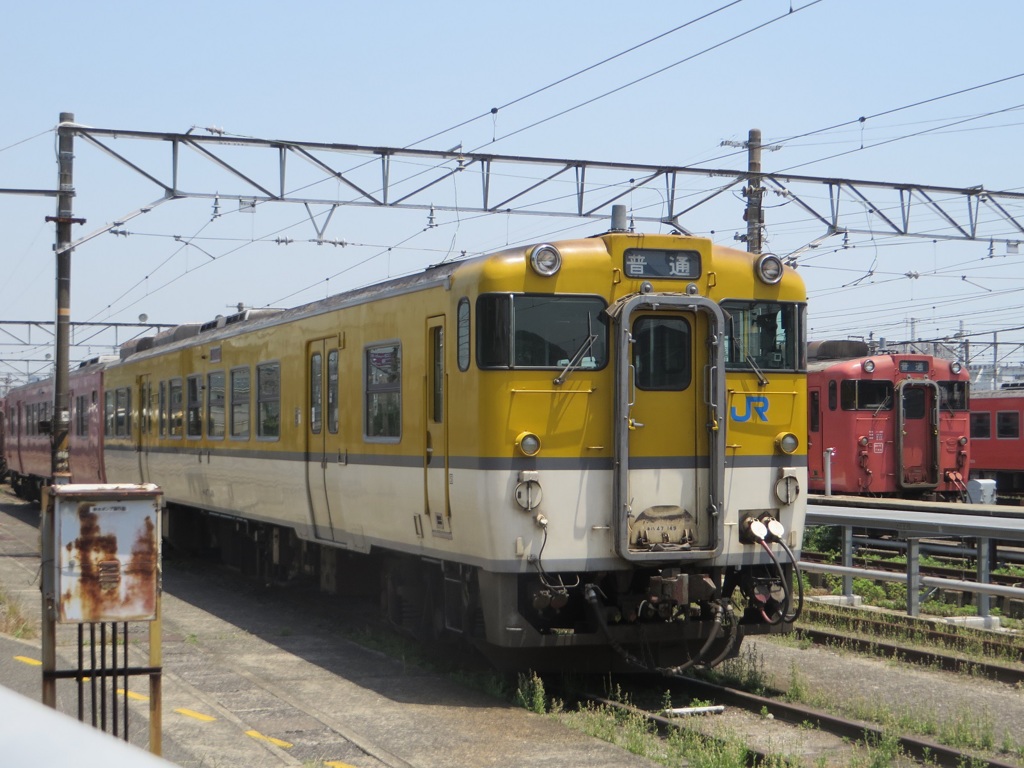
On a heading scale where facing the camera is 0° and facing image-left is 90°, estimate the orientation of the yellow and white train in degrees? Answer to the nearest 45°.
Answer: approximately 315°

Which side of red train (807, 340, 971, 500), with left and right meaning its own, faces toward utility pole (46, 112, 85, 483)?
right

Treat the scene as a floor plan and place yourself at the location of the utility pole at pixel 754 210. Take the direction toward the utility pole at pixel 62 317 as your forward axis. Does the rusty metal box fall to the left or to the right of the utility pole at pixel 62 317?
left

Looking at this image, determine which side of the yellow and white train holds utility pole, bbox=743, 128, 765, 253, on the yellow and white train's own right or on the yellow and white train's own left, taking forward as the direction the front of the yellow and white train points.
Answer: on the yellow and white train's own left

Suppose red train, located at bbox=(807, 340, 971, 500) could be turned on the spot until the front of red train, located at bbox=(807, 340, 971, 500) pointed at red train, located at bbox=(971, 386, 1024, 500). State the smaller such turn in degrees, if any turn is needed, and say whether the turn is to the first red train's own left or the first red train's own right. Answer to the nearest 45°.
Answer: approximately 135° to the first red train's own left

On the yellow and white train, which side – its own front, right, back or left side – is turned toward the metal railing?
left

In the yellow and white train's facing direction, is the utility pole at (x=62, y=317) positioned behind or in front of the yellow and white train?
behind

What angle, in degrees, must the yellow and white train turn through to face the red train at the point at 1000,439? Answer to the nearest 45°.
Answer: approximately 90° to its left

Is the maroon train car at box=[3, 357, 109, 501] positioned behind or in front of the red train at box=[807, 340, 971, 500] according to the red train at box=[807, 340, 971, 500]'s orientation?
behind

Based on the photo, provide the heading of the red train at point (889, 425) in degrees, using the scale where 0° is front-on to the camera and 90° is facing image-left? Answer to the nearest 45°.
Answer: approximately 315°
